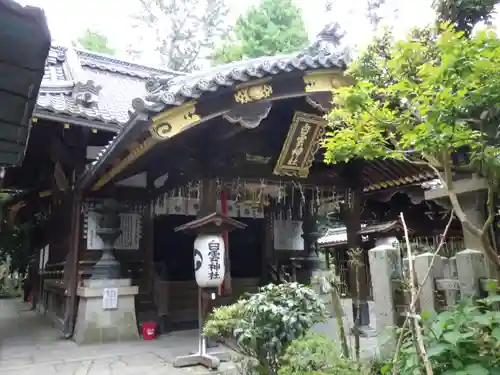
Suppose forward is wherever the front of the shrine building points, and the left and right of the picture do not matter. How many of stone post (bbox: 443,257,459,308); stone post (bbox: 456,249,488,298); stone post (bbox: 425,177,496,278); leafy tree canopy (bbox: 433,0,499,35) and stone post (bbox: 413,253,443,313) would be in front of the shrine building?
5

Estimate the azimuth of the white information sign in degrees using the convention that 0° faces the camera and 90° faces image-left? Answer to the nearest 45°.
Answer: approximately 0°

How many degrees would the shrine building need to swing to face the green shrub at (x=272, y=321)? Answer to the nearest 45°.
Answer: approximately 45° to its right

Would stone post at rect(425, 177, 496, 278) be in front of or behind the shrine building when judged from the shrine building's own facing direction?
in front

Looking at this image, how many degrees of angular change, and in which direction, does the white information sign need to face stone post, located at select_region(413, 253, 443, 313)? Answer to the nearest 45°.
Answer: approximately 45° to its left

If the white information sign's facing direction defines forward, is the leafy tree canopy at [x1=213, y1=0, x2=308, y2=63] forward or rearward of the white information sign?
rearward

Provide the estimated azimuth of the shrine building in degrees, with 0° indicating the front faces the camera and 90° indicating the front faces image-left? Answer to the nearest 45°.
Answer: approximately 315°

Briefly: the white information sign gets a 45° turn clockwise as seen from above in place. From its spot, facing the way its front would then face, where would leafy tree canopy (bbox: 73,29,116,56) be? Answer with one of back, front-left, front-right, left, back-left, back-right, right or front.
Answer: back-right
